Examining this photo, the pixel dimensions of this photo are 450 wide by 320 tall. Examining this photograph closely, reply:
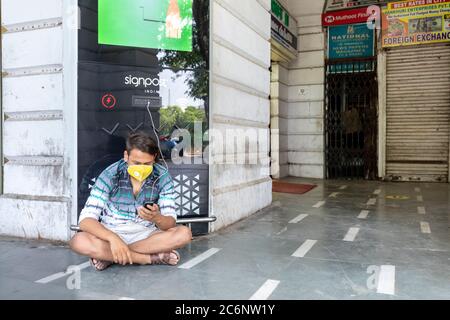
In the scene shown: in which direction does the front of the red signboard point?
toward the camera

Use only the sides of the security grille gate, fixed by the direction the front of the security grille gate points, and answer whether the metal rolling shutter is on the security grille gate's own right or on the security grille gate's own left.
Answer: on the security grille gate's own left

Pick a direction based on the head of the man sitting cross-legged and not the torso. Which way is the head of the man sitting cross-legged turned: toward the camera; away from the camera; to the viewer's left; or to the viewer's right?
toward the camera

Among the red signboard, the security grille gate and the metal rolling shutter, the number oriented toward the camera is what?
3

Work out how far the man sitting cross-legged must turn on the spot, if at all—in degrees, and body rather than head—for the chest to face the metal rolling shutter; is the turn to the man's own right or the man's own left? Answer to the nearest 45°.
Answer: approximately 135° to the man's own left

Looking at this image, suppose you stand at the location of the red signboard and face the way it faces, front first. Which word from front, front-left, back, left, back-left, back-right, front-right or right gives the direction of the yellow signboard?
left

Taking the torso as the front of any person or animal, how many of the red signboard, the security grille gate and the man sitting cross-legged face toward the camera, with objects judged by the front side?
3

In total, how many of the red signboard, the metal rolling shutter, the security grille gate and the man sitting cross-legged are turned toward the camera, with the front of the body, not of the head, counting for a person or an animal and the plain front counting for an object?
4

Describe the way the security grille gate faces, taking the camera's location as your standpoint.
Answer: facing the viewer

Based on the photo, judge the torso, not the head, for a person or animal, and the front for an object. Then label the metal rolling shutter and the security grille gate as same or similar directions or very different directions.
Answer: same or similar directions

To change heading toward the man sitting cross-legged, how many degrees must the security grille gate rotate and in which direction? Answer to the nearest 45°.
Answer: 0° — it already faces them
